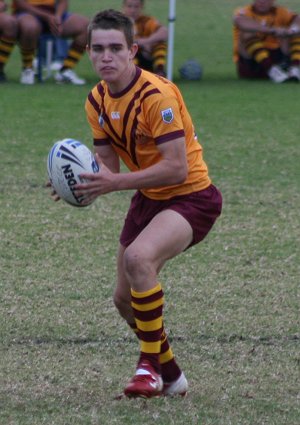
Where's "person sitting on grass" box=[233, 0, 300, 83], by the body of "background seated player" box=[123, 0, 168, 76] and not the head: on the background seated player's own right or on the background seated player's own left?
on the background seated player's own left

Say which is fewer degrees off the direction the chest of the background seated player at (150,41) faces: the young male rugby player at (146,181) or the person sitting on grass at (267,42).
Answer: the young male rugby player

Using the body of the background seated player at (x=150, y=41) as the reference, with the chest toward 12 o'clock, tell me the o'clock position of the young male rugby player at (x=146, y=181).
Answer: The young male rugby player is roughly at 12 o'clock from the background seated player.

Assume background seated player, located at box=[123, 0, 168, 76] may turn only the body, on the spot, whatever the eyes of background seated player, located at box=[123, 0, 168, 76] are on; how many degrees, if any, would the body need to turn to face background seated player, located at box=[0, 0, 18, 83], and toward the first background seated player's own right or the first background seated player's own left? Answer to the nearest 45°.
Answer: approximately 90° to the first background seated player's own right

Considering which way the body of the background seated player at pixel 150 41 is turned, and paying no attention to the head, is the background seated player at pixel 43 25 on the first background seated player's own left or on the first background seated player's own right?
on the first background seated player's own right

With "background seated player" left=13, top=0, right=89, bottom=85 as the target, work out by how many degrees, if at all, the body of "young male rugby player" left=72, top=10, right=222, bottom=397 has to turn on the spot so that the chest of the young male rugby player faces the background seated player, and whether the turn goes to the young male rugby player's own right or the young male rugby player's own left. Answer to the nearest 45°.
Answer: approximately 135° to the young male rugby player's own right

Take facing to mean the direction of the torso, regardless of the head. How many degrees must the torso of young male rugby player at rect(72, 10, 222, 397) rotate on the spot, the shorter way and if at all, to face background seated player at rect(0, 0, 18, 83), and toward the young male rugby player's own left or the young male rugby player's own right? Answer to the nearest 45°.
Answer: approximately 135° to the young male rugby player's own right

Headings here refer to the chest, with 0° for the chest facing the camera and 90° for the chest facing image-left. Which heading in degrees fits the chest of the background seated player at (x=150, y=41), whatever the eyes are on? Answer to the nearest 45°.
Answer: approximately 0°

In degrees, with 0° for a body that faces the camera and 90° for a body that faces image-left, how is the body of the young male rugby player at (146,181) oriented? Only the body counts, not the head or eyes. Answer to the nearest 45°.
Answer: approximately 45°
